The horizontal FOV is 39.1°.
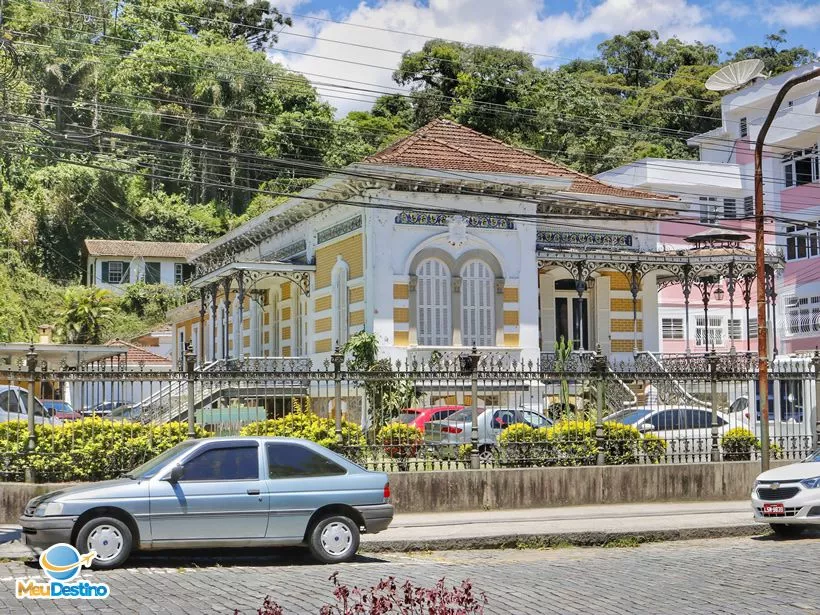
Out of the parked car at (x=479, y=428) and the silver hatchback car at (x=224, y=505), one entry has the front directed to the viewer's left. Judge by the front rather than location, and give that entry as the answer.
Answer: the silver hatchback car

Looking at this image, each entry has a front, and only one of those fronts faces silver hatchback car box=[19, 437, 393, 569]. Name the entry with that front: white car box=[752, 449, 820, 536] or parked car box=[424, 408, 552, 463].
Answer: the white car

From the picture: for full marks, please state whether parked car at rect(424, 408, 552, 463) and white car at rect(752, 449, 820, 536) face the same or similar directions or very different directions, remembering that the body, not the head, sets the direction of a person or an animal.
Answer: very different directions

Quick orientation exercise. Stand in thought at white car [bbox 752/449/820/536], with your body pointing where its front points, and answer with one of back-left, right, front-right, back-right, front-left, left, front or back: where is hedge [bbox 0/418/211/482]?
front-right

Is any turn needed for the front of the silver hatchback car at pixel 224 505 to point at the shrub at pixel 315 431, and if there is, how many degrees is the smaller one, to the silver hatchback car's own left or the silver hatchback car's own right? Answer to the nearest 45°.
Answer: approximately 90° to the silver hatchback car's own right

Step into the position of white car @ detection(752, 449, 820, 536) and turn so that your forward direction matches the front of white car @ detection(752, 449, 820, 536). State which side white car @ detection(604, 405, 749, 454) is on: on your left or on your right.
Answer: on your right

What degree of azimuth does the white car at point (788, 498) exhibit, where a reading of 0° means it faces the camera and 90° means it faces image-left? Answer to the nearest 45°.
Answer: approximately 45°

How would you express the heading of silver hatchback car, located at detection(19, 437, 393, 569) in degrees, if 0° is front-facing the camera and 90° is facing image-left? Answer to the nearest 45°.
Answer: approximately 90°
